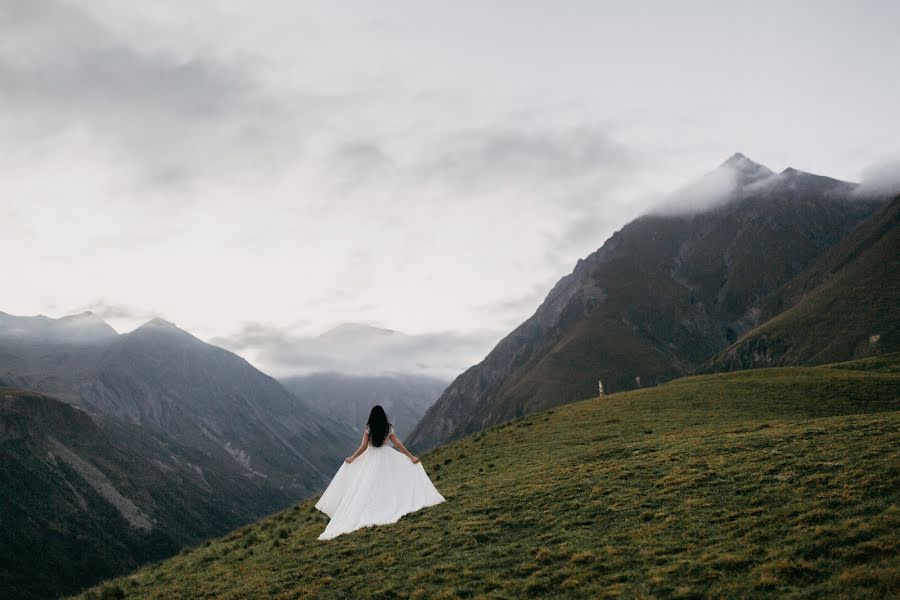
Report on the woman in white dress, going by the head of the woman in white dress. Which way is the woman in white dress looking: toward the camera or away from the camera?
away from the camera

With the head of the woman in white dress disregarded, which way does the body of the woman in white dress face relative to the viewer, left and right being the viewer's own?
facing away from the viewer
